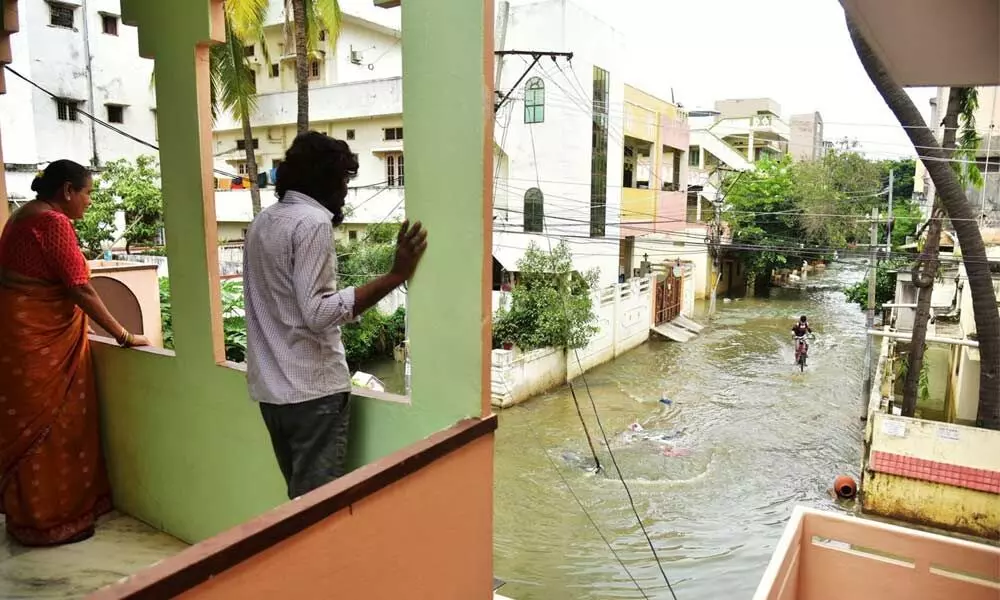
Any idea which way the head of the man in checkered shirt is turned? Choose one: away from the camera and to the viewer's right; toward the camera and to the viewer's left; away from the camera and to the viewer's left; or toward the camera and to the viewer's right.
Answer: away from the camera and to the viewer's right

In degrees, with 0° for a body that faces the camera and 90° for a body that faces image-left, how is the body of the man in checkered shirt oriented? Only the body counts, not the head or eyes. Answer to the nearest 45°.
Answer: approximately 225°

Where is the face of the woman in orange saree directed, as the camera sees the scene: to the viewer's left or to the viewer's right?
to the viewer's right

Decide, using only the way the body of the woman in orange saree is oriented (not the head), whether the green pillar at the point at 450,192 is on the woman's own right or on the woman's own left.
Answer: on the woman's own right

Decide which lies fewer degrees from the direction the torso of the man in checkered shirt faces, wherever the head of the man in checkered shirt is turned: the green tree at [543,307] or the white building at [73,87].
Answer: the green tree

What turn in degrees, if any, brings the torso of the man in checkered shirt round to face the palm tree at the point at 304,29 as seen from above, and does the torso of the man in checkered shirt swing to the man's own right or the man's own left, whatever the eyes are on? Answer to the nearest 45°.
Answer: approximately 45° to the man's own left

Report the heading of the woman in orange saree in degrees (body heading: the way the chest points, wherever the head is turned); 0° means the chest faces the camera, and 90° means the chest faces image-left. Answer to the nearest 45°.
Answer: approximately 225°
